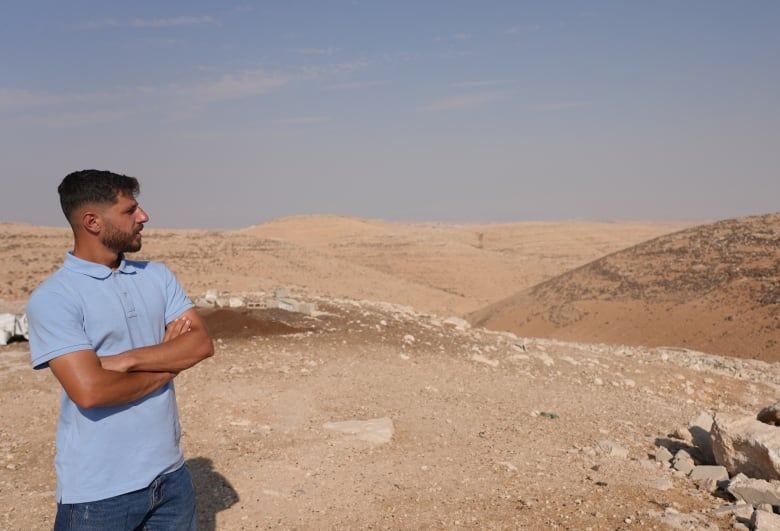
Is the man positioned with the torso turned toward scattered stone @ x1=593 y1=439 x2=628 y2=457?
no

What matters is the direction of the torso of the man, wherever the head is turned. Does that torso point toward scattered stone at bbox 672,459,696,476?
no

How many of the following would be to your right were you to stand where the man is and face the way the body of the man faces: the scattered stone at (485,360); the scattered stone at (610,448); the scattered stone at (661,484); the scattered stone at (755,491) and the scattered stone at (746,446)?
0

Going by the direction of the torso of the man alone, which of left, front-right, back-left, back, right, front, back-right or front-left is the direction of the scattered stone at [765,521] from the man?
front-left

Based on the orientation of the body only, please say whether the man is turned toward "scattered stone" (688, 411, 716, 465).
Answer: no

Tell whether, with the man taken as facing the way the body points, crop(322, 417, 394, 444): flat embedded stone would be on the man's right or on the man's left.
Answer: on the man's left

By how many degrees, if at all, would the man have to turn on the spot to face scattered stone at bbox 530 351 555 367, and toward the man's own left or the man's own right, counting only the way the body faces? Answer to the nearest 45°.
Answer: approximately 90° to the man's own left

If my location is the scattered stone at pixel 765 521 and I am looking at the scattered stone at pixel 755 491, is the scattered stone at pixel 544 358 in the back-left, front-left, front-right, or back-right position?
front-left

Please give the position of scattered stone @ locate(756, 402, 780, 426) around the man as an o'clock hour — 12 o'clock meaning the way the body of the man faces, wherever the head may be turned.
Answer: The scattered stone is roughly at 10 o'clock from the man.

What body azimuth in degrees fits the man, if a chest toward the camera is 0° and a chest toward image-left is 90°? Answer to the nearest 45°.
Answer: approximately 315°

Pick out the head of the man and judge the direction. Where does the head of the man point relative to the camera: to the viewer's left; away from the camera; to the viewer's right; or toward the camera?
to the viewer's right

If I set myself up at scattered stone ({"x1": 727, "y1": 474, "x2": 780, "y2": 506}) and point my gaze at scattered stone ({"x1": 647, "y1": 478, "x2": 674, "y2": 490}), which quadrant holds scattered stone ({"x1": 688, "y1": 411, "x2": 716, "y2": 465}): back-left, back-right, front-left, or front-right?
front-right

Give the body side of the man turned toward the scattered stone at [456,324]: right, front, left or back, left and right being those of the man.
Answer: left

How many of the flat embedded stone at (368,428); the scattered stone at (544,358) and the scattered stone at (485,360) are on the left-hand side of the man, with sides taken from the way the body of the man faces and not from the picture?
3
